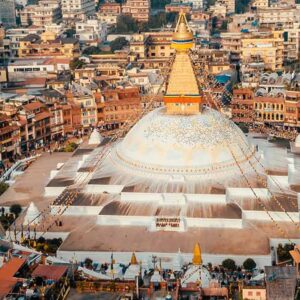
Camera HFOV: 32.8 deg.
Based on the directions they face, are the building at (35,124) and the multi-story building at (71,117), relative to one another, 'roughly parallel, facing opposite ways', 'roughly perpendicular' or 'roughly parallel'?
roughly parallel

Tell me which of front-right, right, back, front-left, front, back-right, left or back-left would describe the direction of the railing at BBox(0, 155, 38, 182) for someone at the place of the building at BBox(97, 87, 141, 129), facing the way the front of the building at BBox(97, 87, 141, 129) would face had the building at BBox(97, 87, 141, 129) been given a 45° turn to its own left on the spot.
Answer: right

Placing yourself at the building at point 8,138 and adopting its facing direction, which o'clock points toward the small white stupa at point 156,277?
The small white stupa is roughly at 1 o'clock from the building.

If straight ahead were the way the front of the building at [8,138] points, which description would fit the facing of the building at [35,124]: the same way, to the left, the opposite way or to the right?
the same way

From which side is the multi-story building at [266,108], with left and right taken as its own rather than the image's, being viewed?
front

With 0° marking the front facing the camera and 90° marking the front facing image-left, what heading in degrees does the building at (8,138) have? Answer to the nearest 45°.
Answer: approximately 315°

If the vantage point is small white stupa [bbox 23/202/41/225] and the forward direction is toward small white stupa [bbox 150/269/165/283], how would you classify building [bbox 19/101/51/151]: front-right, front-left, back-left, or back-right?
back-left

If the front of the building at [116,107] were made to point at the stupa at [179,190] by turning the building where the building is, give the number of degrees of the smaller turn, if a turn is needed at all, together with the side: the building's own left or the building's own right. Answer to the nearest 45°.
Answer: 0° — it already faces it

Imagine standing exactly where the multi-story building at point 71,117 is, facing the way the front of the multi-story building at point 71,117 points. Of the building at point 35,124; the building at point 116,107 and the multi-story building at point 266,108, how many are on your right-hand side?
1

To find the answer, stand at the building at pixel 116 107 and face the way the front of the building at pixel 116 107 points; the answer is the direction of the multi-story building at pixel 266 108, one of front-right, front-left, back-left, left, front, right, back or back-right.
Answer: left

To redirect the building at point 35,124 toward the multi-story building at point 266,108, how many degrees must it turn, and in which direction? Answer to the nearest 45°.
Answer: approximately 45° to its left

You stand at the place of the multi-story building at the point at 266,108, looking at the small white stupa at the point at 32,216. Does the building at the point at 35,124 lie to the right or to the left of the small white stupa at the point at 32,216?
right

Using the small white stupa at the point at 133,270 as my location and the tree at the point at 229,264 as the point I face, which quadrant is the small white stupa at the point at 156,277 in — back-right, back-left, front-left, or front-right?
front-right

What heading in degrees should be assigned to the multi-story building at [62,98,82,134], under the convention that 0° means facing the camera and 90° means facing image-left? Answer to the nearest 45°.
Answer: approximately 315°

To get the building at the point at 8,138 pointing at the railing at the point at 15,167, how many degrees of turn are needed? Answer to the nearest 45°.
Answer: approximately 45° to its right

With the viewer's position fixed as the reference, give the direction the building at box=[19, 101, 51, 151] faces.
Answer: facing the viewer and to the right of the viewer

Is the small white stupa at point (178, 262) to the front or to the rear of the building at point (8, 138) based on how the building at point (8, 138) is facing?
to the front
